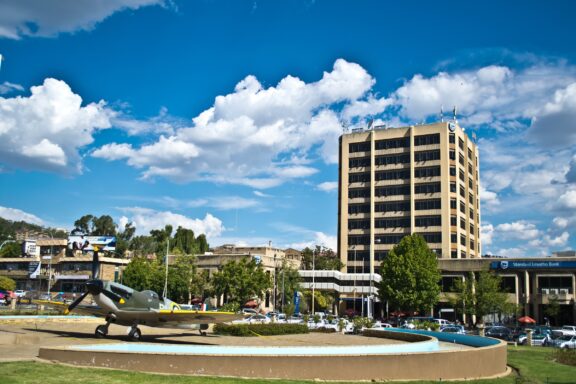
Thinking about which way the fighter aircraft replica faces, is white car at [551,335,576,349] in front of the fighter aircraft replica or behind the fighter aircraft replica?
behind

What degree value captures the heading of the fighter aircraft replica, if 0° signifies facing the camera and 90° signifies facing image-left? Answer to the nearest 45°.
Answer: approximately 45°

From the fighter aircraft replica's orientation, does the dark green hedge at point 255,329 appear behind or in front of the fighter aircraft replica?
behind

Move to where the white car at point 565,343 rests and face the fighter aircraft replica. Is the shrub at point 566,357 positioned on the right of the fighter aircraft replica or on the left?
left

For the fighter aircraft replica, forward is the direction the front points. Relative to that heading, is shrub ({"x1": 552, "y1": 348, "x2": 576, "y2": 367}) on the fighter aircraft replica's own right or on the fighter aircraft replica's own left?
on the fighter aircraft replica's own left
